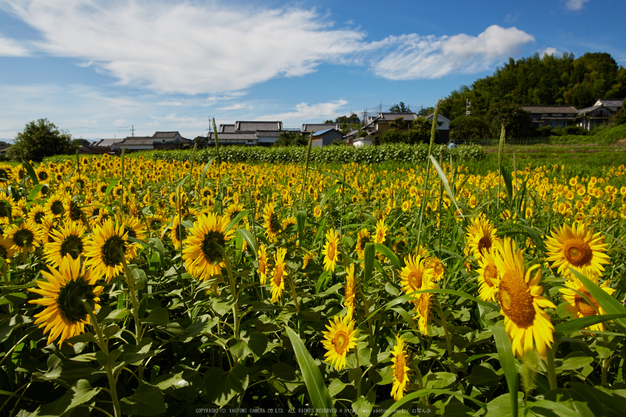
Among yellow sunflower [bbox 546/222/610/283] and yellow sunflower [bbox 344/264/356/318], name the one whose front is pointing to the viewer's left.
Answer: yellow sunflower [bbox 344/264/356/318]

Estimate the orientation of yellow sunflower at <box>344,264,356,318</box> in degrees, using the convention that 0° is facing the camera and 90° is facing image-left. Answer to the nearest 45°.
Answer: approximately 90°

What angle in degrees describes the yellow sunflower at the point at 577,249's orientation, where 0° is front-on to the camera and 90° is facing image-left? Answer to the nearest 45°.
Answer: approximately 0°

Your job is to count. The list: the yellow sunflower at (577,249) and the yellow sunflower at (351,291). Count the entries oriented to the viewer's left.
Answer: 1
